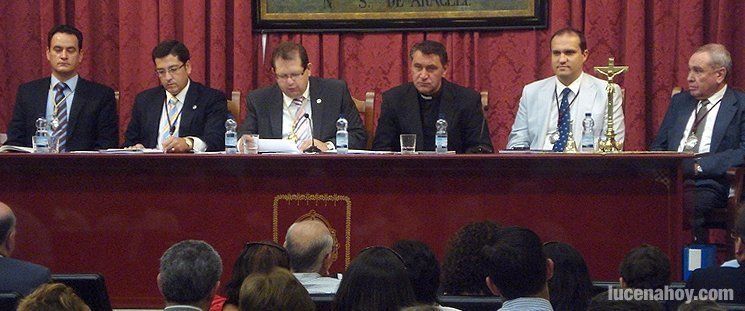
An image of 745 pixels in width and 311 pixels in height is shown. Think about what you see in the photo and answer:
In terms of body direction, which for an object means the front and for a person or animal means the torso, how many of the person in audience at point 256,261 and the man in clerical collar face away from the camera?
1

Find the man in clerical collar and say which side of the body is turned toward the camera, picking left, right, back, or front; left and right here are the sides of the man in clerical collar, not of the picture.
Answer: front

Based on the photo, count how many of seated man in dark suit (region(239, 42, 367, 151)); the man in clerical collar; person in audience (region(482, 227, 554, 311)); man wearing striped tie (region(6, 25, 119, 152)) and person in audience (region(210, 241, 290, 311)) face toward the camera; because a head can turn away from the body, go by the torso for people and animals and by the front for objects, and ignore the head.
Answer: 3

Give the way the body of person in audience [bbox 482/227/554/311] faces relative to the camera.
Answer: away from the camera

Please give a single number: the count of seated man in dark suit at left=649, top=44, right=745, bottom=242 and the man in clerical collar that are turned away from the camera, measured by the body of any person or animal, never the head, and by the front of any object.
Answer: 0

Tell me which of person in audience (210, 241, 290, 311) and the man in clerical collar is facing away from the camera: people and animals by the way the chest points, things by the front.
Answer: the person in audience

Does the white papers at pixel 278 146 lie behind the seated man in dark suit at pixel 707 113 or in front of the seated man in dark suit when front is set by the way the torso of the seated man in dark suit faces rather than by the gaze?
in front

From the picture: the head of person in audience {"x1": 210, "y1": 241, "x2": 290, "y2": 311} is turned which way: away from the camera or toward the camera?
away from the camera

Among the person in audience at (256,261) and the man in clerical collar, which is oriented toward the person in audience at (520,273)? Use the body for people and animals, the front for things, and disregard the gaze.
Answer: the man in clerical collar

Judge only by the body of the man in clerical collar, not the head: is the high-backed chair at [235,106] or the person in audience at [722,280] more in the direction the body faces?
the person in audience

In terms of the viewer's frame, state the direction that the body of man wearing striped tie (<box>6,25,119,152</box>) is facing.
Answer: toward the camera

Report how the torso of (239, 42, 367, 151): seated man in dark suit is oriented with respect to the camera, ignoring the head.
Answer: toward the camera

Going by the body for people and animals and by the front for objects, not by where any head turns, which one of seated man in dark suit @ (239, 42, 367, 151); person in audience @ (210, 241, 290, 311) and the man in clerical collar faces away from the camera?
the person in audience

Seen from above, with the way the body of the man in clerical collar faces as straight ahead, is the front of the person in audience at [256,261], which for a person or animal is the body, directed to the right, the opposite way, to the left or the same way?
the opposite way

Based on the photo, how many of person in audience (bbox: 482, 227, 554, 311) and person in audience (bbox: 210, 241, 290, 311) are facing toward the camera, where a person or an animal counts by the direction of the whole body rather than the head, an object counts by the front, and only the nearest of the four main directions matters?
0

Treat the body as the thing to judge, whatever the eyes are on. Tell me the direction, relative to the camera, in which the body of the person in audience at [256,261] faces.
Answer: away from the camera
